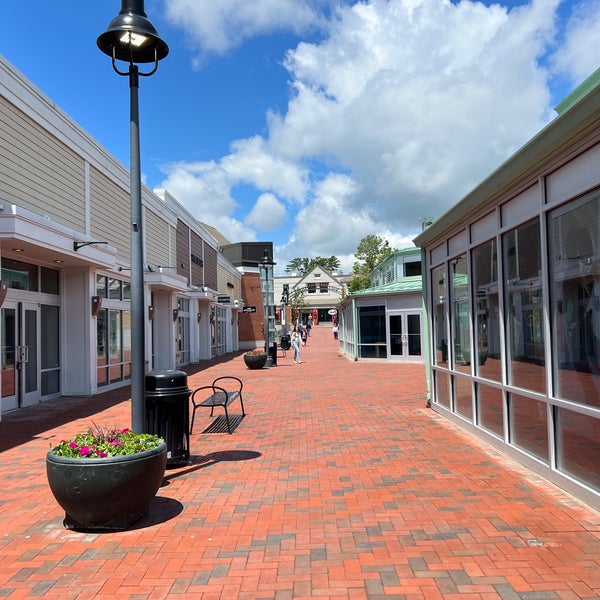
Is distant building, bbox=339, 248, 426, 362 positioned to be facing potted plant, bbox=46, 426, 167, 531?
yes

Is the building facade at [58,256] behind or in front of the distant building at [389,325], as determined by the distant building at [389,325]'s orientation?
in front

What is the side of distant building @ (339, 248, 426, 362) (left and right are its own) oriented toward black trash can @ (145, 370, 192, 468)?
front

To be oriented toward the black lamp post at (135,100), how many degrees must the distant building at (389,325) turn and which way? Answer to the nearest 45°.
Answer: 0° — it already faces it

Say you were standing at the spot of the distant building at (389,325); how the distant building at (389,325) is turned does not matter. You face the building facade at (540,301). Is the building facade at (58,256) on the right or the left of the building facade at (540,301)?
right

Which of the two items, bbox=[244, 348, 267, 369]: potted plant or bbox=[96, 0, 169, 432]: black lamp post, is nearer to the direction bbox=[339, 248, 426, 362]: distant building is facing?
the black lamp post
